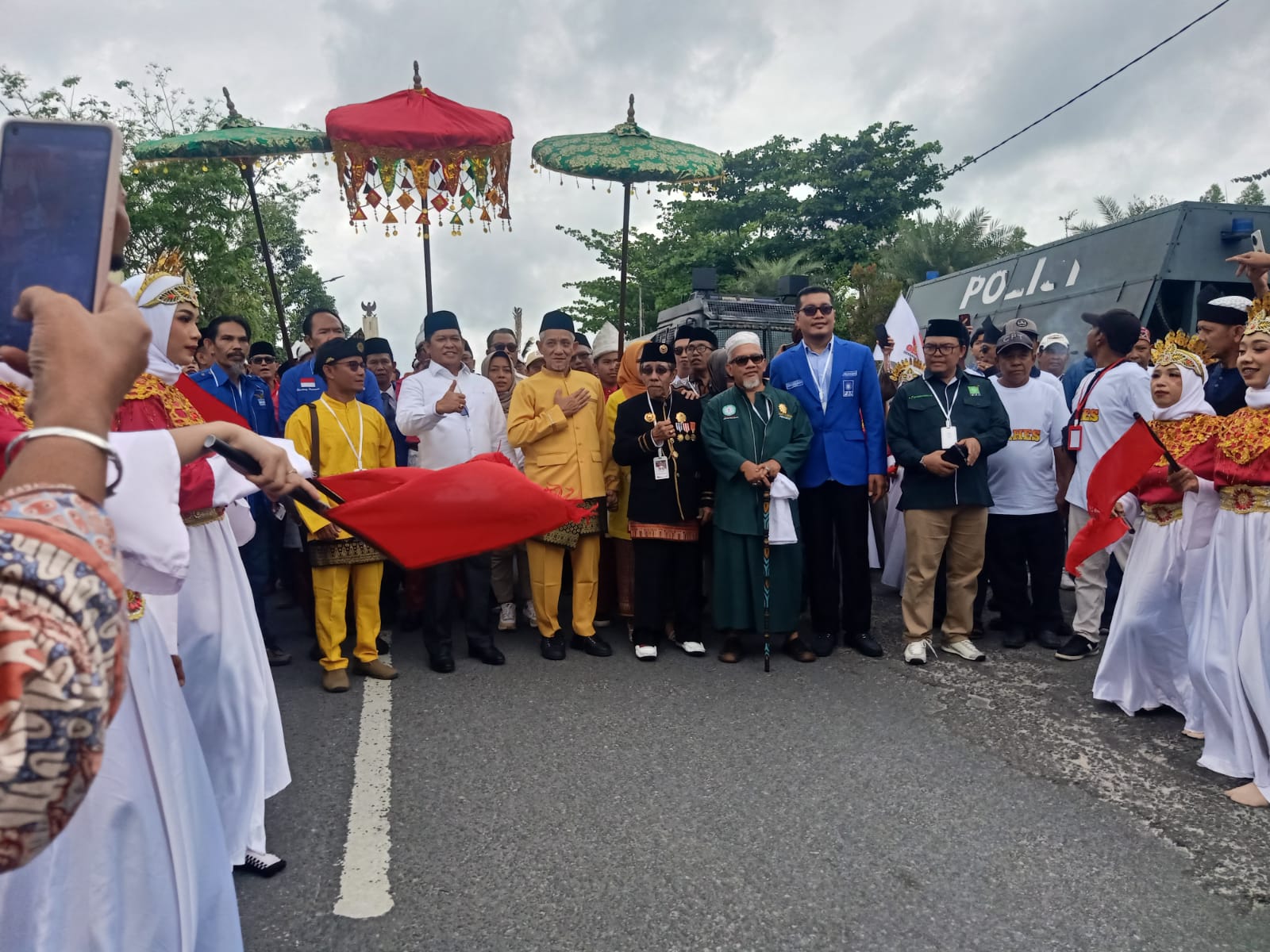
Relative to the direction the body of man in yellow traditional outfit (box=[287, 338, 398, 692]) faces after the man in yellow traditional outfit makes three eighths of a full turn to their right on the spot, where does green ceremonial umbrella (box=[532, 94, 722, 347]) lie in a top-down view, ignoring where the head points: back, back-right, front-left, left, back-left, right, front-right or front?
back-right

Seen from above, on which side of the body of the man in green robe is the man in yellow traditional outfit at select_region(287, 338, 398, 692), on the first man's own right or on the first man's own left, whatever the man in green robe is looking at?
on the first man's own right

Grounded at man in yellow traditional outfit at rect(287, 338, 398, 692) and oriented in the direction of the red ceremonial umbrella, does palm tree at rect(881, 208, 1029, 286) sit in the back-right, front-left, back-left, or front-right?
front-right

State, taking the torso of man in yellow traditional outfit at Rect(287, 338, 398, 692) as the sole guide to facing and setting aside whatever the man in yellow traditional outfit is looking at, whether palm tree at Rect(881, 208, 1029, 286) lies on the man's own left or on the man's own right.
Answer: on the man's own left

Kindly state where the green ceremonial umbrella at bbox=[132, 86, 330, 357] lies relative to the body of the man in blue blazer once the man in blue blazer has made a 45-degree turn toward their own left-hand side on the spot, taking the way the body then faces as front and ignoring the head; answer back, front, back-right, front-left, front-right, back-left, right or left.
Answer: back-right

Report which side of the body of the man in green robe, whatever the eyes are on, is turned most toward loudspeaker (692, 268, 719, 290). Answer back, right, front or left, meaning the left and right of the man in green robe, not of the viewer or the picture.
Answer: back

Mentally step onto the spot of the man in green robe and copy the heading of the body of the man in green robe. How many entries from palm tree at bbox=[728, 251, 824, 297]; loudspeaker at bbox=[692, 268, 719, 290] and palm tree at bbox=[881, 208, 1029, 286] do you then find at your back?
3

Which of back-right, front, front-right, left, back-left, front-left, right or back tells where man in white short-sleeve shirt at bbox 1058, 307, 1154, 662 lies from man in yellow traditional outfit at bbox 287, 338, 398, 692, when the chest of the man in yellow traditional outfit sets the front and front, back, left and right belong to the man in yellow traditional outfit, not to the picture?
front-left

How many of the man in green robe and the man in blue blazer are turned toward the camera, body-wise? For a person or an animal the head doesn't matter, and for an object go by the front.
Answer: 2

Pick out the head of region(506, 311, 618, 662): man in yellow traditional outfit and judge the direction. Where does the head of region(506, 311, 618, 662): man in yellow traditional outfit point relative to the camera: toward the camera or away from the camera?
toward the camera

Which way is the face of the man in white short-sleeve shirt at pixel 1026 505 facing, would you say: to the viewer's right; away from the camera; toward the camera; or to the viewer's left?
toward the camera

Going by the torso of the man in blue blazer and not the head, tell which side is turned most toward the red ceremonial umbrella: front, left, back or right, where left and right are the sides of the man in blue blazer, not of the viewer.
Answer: right

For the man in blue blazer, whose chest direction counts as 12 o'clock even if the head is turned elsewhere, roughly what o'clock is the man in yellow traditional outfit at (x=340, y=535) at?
The man in yellow traditional outfit is roughly at 2 o'clock from the man in blue blazer.

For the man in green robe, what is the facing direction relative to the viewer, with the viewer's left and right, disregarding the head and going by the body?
facing the viewer

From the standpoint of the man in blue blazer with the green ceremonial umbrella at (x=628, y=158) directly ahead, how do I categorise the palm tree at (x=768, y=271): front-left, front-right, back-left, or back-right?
front-right

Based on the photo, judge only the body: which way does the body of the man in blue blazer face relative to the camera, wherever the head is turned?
toward the camera

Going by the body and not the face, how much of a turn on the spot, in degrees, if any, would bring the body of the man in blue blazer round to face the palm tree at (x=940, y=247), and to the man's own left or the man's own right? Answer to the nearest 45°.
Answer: approximately 180°

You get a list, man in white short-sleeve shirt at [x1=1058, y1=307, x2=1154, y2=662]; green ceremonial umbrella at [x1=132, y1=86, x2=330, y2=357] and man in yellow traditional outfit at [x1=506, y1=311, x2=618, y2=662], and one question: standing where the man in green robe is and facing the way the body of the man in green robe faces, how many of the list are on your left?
1
